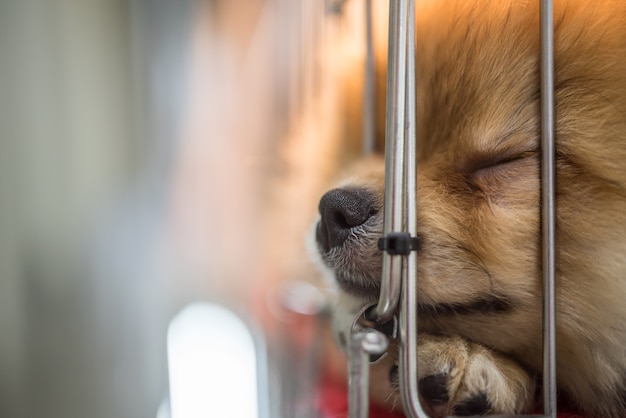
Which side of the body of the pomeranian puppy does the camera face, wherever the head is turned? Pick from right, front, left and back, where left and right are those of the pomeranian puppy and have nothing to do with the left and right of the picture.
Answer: left
